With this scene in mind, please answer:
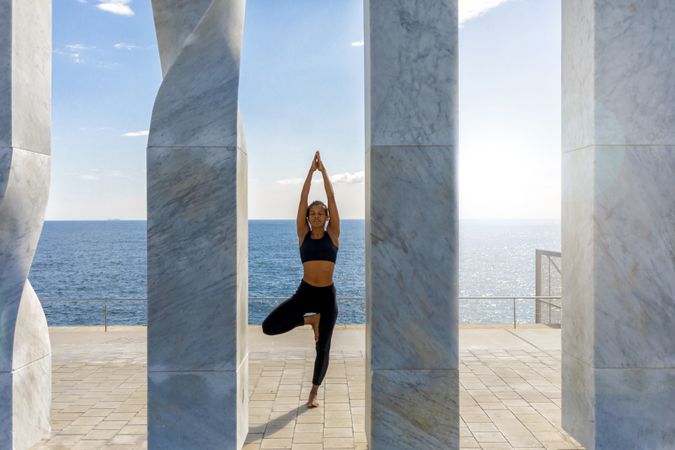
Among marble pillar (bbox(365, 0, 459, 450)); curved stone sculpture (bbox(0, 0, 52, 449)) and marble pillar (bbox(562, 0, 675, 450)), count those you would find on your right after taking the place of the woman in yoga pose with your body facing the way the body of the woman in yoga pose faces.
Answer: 1

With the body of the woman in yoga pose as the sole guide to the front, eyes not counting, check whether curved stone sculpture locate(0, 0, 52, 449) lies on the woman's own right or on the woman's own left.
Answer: on the woman's own right

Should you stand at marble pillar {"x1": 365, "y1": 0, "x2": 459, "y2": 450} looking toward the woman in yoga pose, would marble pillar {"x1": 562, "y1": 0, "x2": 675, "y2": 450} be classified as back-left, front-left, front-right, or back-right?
back-right

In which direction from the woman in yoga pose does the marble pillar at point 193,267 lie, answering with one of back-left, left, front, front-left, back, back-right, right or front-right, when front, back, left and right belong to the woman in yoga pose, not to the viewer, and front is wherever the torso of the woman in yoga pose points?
front-right

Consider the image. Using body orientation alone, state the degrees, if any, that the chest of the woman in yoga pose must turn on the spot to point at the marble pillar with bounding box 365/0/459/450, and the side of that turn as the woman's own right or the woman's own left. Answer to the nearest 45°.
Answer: approximately 45° to the woman's own left

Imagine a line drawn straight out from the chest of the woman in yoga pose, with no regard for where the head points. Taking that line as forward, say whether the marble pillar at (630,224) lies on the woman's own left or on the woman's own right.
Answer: on the woman's own left

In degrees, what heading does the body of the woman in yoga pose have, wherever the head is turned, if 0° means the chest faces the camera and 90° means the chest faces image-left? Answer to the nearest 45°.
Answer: approximately 0°
